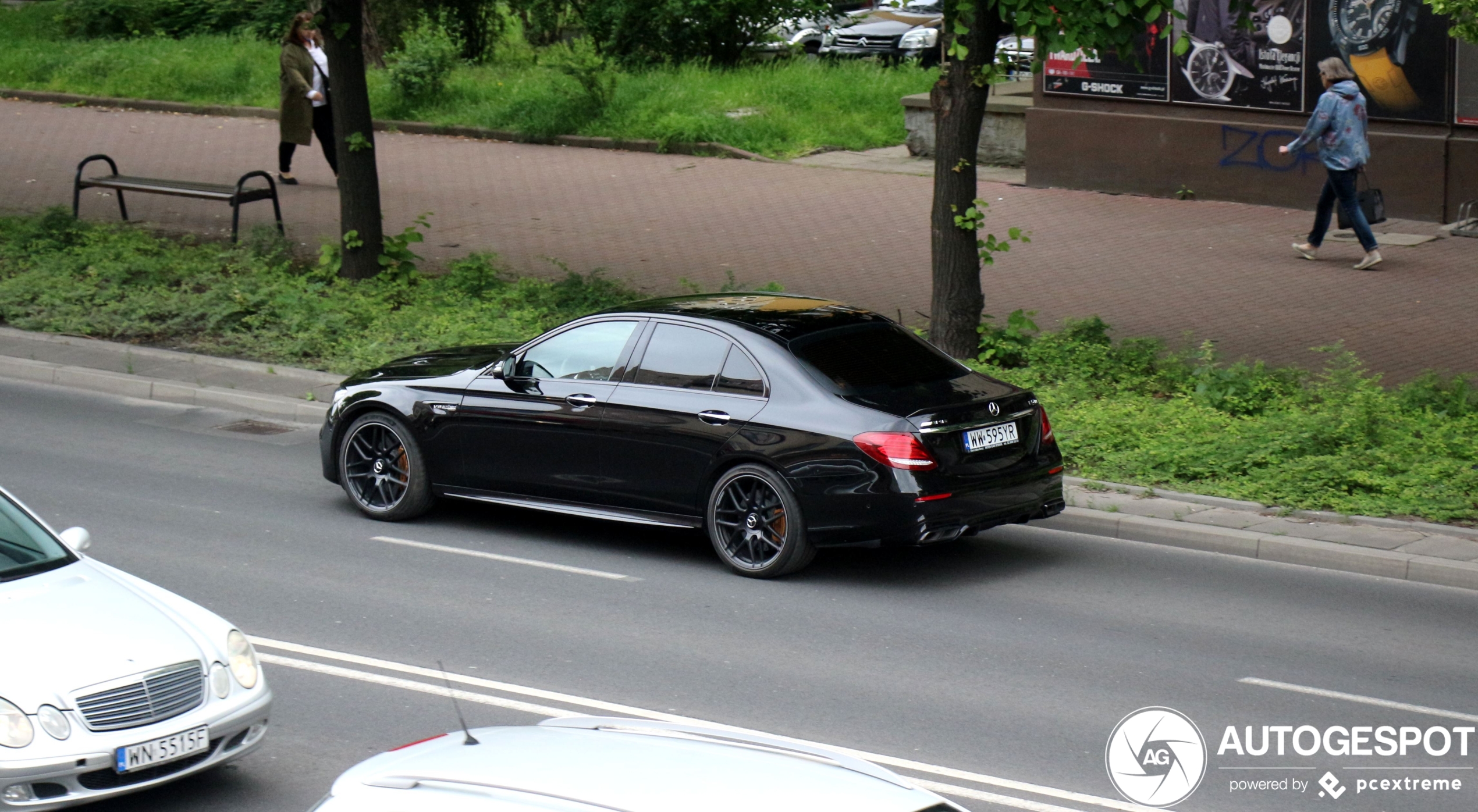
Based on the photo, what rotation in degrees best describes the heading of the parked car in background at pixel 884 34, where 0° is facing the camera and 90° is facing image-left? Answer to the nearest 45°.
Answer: approximately 45°

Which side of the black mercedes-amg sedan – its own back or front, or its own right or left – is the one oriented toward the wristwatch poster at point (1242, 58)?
right

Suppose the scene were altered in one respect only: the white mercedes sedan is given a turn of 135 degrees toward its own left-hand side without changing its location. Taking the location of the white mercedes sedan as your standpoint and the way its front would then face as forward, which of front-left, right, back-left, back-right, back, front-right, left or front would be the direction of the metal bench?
front

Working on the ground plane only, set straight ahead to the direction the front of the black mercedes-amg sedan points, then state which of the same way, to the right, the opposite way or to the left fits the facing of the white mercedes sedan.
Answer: the opposite way

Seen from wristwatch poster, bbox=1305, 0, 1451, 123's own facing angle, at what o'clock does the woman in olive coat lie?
The woman in olive coat is roughly at 3 o'clock from the wristwatch poster.

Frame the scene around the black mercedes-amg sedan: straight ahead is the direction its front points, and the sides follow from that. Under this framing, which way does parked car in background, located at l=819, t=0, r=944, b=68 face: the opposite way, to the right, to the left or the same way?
to the left

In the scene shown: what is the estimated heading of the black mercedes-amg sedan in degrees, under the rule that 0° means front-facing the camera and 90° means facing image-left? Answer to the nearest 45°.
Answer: approximately 135°

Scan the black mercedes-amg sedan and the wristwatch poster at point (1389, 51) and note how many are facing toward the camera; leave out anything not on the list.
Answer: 1
